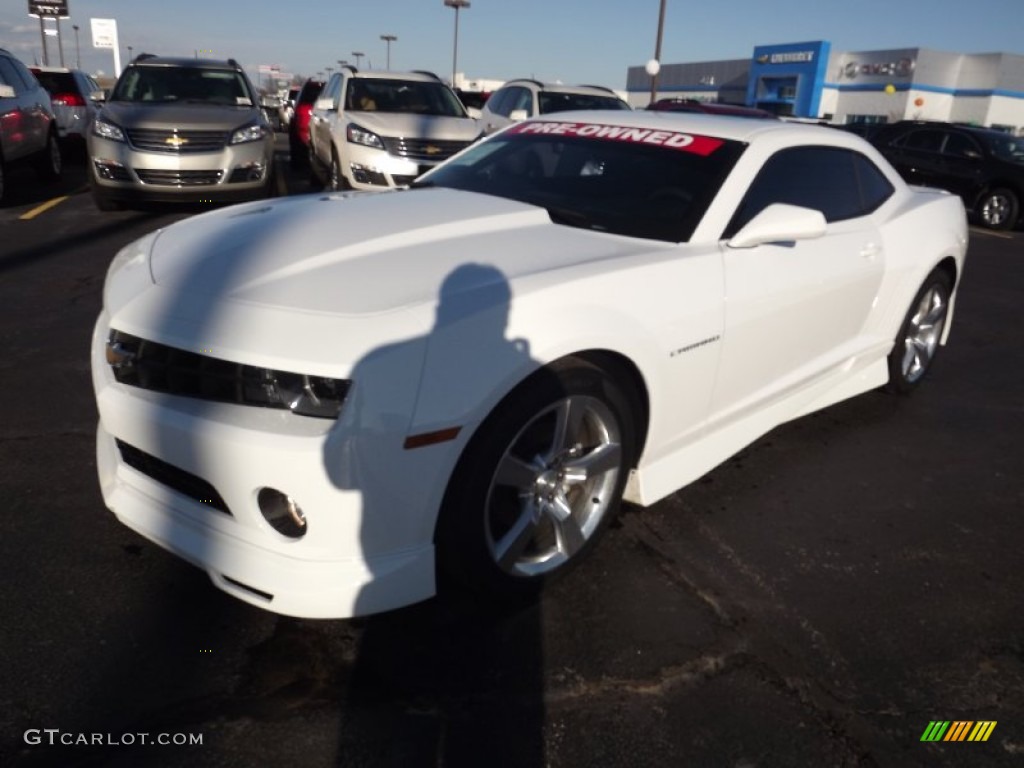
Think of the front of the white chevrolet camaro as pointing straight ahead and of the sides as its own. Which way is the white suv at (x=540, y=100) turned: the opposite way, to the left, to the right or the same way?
to the left

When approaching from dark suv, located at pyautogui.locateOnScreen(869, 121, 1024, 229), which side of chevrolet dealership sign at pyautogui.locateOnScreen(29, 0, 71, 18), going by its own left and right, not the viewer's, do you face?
front

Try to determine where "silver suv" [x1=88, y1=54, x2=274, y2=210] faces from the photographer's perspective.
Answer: facing the viewer

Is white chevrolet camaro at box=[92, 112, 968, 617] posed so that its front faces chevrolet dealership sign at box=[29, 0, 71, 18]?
no

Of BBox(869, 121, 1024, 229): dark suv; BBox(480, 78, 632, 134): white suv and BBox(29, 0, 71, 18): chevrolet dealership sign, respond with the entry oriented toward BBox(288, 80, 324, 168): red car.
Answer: the chevrolet dealership sign

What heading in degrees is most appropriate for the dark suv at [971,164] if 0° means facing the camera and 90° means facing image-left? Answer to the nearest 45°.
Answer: approximately 315°

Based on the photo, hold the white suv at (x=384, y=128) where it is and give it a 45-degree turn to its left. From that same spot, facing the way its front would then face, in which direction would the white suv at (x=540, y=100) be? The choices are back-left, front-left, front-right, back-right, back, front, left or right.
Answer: front-left

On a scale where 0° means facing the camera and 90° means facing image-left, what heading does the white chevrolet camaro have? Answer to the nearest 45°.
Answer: approximately 45°

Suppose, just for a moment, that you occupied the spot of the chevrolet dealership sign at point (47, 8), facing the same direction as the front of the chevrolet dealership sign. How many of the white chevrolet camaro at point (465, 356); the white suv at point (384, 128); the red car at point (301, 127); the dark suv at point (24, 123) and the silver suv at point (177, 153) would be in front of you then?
5

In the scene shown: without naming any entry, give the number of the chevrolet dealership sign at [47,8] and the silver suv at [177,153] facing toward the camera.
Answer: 2

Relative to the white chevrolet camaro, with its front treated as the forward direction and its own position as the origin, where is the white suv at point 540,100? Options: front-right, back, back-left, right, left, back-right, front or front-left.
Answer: back-right

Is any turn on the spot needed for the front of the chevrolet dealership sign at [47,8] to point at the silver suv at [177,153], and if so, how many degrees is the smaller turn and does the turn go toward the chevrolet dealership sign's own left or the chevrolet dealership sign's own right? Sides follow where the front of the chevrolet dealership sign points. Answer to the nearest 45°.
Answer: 0° — it already faces it

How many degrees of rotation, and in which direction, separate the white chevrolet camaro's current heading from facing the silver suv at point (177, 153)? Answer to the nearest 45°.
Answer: approximately 90° to its right

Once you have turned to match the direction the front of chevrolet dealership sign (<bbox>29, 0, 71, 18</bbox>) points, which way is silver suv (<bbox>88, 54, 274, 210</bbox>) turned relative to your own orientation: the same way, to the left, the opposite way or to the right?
the same way

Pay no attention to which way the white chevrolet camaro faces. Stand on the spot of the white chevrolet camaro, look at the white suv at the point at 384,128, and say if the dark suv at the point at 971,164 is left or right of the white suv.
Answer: right

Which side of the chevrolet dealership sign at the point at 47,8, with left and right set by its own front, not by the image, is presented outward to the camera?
front

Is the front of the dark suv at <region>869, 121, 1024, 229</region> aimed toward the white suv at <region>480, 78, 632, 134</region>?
no
